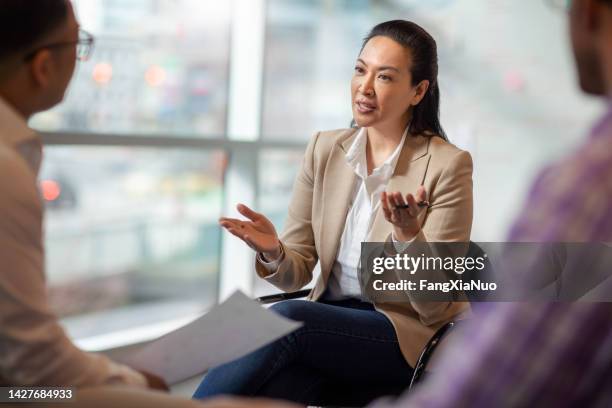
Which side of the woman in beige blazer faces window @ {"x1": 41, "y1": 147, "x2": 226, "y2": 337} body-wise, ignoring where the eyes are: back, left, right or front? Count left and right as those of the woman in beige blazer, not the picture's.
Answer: right

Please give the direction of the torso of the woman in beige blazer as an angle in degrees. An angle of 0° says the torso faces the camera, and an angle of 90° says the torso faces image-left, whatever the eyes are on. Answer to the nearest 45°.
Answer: approximately 45°

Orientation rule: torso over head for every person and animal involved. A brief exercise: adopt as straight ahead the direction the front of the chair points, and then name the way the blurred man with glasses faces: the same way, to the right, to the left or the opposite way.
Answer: the opposite way

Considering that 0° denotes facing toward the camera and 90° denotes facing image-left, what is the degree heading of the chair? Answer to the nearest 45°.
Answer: approximately 45°

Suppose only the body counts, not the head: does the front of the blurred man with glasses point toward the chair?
yes

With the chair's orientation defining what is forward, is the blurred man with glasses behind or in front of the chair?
in front

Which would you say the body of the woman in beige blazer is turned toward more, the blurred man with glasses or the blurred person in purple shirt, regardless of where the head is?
the blurred man with glasses

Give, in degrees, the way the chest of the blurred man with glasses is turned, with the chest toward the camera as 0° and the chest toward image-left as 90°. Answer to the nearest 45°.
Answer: approximately 225°

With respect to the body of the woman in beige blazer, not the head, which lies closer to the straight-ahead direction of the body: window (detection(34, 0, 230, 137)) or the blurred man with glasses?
the blurred man with glasses

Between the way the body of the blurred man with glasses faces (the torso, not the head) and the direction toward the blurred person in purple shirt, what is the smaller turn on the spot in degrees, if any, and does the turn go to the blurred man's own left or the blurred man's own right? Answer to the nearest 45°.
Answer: approximately 90° to the blurred man's own right

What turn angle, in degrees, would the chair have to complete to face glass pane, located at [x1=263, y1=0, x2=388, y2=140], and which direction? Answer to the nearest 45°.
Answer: approximately 135° to its right

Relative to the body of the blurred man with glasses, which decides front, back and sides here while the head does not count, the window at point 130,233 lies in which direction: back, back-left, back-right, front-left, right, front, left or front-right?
front-left

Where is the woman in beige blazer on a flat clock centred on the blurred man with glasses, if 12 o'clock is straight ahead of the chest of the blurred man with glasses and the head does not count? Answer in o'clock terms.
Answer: The woman in beige blazer is roughly at 12 o'clock from the blurred man with glasses.

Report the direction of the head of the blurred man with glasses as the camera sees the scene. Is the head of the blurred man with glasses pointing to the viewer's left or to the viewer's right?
to the viewer's right
